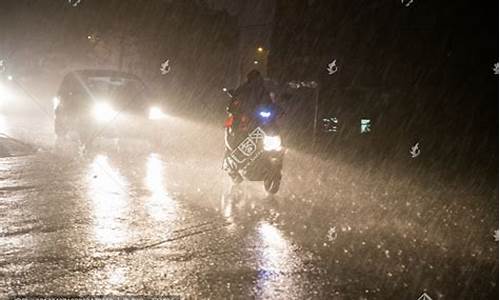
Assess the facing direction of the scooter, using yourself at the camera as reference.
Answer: facing the viewer and to the right of the viewer

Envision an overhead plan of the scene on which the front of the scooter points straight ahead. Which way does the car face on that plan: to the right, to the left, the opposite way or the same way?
the same way

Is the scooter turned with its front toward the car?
no

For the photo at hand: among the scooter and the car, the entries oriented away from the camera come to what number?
0

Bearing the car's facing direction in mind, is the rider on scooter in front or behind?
in front
